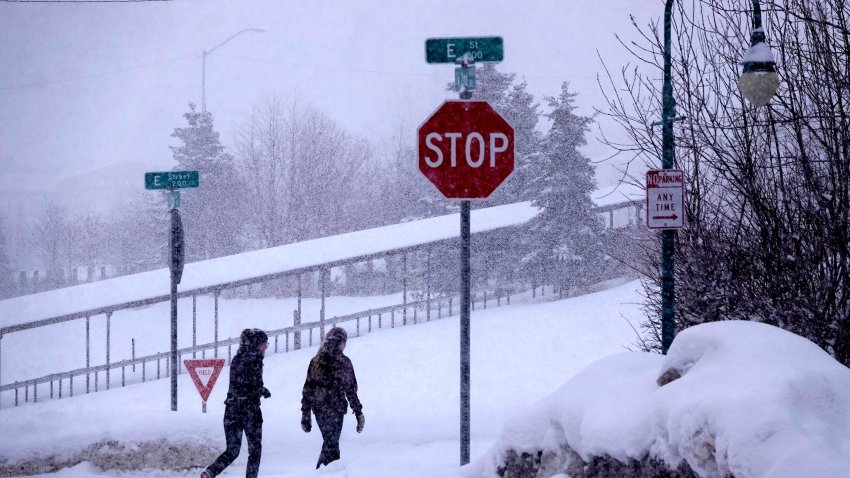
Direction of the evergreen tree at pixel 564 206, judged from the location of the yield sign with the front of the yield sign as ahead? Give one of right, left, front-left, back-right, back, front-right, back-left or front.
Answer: back-left

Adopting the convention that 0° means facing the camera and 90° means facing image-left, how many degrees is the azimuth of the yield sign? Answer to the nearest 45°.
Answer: approximately 0°

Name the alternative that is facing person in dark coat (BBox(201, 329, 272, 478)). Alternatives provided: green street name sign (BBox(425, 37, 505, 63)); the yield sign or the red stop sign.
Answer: the yield sign

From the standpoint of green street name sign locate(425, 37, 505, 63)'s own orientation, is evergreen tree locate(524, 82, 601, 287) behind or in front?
behind

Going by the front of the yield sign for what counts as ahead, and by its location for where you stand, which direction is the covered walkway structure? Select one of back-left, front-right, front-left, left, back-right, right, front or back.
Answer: back

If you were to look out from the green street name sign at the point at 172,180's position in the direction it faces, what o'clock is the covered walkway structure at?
The covered walkway structure is roughly at 6 o'clock from the green street name sign.
